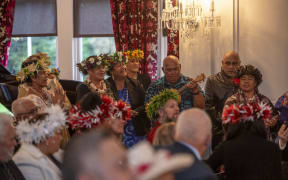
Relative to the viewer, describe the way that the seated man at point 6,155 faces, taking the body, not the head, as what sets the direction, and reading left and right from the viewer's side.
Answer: facing to the right of the viewer

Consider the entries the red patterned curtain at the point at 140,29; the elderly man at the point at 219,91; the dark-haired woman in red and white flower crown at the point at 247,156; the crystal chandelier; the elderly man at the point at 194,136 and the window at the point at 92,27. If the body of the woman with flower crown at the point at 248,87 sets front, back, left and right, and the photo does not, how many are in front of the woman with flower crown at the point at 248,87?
2

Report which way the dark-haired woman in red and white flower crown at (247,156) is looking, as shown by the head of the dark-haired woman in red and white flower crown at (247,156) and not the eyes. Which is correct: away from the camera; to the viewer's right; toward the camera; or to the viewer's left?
away from the camera

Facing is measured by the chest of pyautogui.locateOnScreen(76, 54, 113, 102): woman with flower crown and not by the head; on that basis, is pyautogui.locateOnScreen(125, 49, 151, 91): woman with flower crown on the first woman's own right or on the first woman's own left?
on the first woman's own left

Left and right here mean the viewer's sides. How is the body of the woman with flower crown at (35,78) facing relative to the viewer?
facing the viewer and to the right of the viewer

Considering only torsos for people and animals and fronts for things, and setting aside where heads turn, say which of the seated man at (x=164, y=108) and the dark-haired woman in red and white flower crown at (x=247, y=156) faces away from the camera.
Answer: the dark-haired woman in red and white flower crown

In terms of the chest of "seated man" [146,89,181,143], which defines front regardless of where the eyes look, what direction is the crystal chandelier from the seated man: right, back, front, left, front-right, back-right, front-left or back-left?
left

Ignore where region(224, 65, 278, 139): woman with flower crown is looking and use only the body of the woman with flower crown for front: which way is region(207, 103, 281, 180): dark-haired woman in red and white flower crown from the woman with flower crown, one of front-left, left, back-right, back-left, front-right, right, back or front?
front

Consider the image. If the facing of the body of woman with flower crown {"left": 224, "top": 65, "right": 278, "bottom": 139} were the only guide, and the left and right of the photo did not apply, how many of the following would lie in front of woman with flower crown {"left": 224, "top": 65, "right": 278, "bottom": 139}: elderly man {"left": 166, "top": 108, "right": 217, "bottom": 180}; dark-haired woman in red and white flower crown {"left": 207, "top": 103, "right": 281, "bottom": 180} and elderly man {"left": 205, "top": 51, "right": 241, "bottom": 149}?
2

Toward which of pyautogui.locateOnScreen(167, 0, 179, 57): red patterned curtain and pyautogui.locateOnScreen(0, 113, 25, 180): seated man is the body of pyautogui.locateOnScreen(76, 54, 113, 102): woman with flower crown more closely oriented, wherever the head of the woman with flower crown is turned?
the seated man

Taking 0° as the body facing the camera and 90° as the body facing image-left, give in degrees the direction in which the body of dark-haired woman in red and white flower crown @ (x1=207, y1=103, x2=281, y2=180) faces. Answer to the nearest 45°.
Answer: approximately 180°
